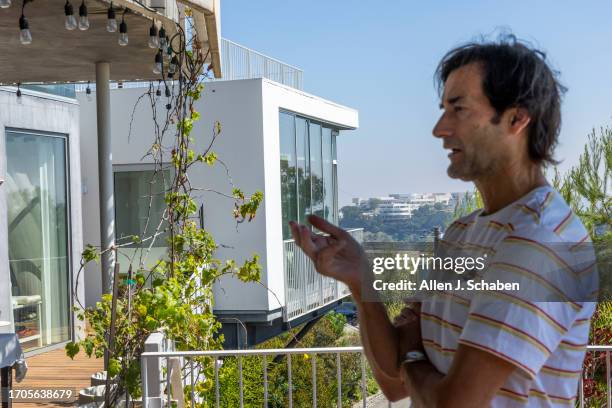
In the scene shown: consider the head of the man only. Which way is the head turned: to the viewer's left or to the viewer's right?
to the viewer's left

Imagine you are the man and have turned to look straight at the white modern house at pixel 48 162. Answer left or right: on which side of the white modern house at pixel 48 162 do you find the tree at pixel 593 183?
right

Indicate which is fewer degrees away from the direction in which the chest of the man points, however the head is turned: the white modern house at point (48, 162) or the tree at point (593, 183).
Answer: the white modern house

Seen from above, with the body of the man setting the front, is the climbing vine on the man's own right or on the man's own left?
on the man's own right

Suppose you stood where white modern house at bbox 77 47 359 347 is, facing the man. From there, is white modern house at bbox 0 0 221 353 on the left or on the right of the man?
right

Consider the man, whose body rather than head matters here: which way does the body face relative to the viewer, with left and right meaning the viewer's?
facing to the left of the viewer

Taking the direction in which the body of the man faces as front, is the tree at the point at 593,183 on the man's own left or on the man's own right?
on the man's own right

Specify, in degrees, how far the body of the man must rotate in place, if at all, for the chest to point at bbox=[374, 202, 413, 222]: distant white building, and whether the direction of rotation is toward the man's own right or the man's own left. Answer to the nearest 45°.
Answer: approximately 90° to the man's own right
